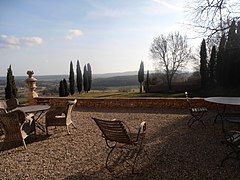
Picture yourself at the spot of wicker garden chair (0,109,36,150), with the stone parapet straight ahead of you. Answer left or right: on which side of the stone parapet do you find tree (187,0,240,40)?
right

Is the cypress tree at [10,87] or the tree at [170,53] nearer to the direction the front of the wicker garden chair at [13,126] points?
the tree

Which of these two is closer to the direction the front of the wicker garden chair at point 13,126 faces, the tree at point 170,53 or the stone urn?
the tree
